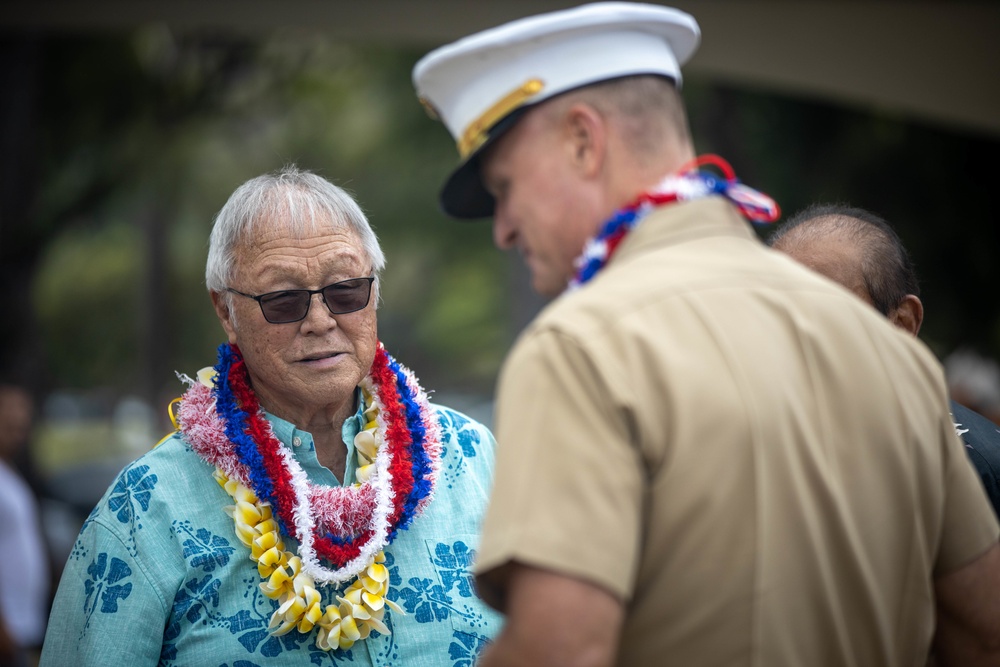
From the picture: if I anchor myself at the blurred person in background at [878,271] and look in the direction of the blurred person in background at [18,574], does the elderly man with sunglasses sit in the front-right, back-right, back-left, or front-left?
front-left

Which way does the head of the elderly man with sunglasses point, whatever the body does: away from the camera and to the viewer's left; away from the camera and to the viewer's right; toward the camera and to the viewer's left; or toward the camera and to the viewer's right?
toward the camera and to the viewer's right

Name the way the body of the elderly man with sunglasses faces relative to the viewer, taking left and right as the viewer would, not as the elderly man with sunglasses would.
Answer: facing the viewer and to the right of the viewer
